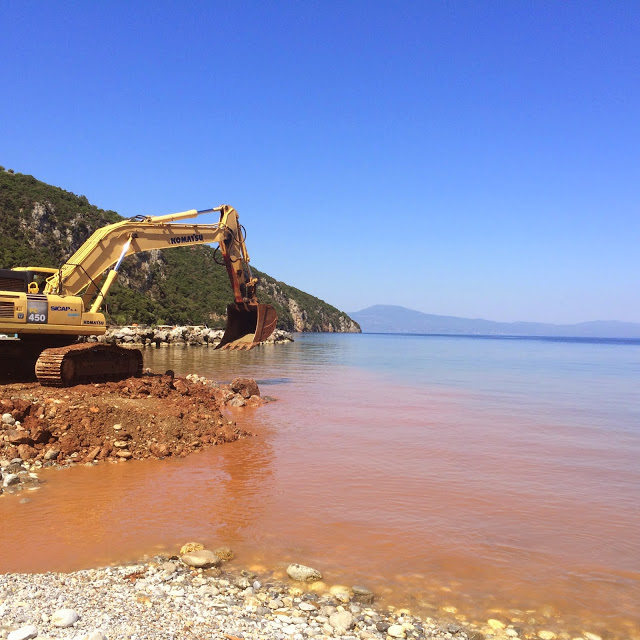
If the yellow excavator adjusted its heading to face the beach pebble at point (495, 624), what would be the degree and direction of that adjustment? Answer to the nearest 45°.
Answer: approximately 90° to its right

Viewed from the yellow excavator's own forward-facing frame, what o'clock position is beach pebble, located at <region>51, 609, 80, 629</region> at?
The beach pebble is roughly at 3 o'clock from the yellow excavator.

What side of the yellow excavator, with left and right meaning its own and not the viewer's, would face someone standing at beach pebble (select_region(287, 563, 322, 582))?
right

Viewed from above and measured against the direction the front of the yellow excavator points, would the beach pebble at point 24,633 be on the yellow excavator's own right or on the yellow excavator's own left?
on the yellow excavator's own right

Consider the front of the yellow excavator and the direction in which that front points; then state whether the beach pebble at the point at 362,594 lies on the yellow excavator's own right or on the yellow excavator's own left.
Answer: on the yellow excavator's own right

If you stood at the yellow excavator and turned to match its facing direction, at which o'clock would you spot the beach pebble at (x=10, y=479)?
The beach pebble is roughly at 3 o'clock from the yellow excavator.

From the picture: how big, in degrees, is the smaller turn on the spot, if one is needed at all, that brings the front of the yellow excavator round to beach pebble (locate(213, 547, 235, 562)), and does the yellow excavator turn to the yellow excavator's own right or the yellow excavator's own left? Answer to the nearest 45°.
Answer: approximately 90° to the yellow excavator's own right

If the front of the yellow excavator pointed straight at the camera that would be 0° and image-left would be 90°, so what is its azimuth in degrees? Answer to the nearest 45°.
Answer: approximately 270°

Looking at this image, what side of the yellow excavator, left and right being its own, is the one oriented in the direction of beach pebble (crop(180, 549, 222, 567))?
right

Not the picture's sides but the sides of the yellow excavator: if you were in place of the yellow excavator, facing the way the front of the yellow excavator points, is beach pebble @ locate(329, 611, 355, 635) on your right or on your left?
on your right
